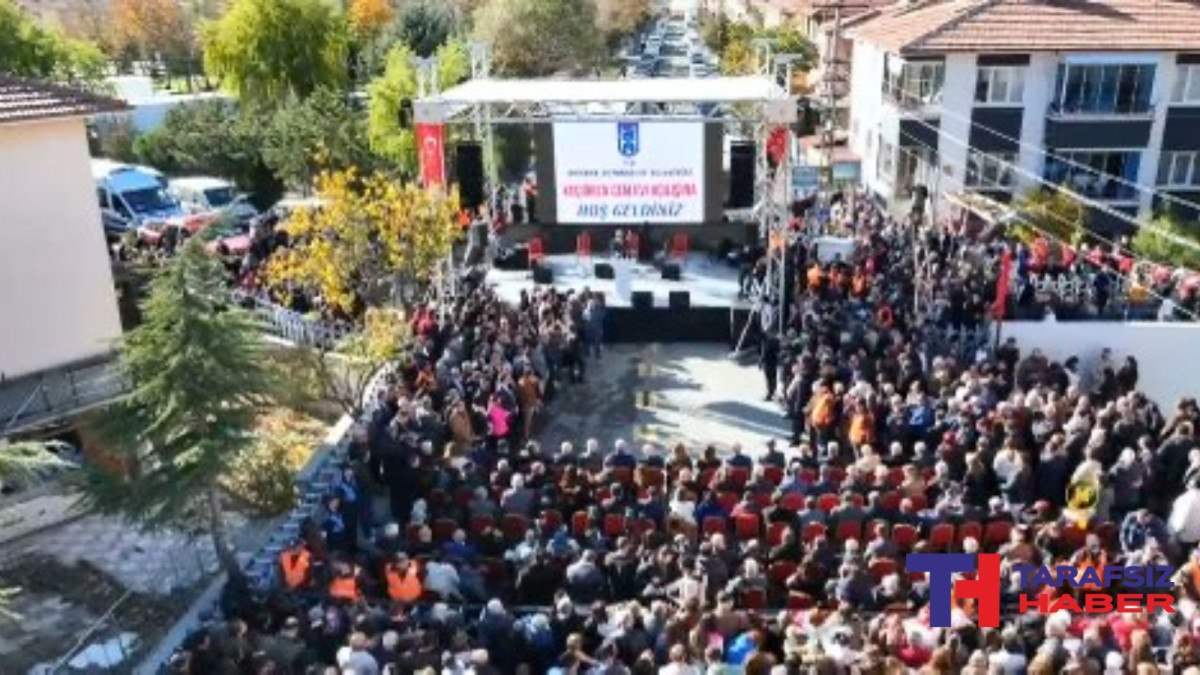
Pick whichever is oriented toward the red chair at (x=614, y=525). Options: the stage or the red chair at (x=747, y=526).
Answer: the stage

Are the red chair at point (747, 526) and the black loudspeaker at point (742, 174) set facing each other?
yes

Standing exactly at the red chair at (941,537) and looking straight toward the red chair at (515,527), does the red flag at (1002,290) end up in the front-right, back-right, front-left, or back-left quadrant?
back-right

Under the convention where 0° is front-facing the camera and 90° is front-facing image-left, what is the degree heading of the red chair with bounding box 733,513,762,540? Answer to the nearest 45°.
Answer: approximately 180°

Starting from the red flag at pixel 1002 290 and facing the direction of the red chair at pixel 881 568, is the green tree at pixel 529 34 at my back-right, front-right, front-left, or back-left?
back-right

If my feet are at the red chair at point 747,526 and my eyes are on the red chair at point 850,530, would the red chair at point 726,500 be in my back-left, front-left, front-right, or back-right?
back-left

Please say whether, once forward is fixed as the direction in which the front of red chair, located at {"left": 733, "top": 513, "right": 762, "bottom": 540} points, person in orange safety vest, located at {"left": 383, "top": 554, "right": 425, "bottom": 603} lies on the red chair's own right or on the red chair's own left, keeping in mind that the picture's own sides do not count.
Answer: on the red chair's own left

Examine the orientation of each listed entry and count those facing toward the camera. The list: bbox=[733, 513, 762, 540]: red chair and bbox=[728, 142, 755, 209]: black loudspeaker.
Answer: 1
